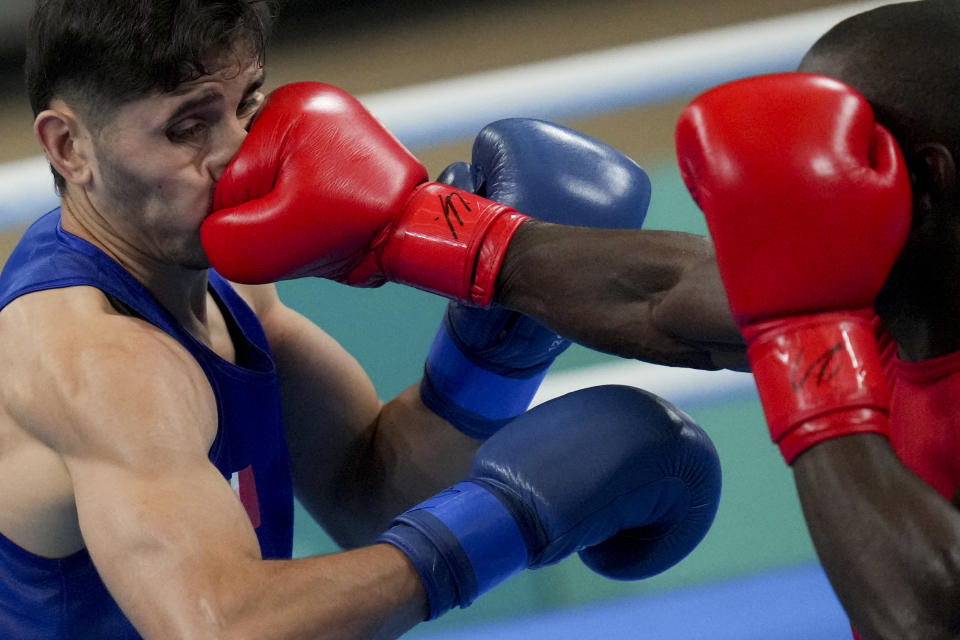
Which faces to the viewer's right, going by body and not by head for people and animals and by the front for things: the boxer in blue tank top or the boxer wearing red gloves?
the boxer in blue tank top

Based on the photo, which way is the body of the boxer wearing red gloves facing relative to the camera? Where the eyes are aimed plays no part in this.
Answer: to the viewer's left

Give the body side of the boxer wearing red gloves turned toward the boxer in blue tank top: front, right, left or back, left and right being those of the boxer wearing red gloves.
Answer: front

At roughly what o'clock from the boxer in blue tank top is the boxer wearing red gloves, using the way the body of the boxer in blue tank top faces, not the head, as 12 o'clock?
The boxer wearing red gloves is roughly at 1 o'clock from the boxer in blue tank top.

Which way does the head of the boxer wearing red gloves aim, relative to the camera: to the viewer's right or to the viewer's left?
to the viewer's left

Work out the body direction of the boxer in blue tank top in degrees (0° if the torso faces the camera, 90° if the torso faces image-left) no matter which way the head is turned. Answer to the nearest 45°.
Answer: approximately 270°

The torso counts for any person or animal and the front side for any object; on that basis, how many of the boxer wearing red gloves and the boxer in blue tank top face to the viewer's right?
1

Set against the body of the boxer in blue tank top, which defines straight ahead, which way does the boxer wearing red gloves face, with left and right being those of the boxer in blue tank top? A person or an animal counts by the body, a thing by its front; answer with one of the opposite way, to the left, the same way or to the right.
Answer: the opposite way
